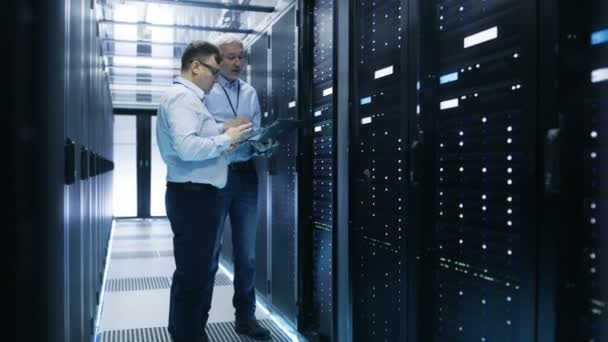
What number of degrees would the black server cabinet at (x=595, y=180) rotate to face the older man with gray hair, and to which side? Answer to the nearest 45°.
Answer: approximately 90° to its right

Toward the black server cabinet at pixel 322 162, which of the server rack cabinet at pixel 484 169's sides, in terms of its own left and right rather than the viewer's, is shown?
right

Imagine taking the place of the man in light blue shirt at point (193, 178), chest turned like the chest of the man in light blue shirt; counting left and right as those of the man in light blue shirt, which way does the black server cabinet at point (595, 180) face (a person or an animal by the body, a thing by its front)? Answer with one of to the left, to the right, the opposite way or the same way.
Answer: the opposite way

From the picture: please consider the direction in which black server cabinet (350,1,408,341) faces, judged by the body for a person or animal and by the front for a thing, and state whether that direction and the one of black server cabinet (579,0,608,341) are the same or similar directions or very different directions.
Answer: same or similar directions

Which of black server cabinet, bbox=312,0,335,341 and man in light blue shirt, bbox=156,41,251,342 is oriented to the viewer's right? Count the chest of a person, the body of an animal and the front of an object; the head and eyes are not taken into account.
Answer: the man in light blue shirt

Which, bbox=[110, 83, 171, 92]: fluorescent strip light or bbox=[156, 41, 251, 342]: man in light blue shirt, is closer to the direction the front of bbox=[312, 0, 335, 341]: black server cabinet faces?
the man in light blue shirt

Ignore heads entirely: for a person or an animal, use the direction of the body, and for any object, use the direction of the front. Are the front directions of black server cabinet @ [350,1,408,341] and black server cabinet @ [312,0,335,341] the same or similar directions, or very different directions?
same or similar directions

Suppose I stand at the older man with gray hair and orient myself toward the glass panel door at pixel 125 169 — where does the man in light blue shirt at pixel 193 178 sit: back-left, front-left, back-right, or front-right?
back-left

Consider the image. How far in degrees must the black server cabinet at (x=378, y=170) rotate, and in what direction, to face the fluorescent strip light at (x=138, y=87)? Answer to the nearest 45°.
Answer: approximately 90° to its right

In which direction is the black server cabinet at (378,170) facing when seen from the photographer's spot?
facing the viewer and to the left of the viewer

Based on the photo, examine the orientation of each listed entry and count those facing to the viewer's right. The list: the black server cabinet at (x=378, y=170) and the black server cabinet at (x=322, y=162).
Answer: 0

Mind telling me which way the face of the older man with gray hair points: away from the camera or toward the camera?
toward the camera

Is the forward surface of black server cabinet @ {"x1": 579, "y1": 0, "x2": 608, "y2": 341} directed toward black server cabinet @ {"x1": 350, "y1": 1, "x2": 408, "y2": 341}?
no

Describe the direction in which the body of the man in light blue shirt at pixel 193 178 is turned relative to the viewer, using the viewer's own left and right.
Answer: facing to the right of the viewer

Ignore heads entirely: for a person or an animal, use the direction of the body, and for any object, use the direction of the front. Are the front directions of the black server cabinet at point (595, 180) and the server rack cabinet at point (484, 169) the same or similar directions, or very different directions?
same or similar directions
